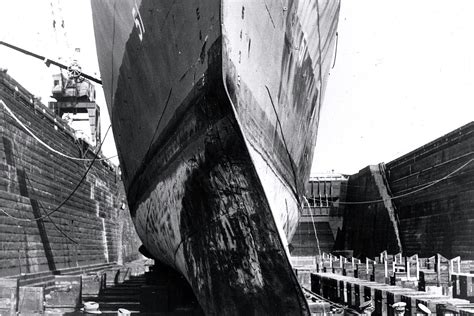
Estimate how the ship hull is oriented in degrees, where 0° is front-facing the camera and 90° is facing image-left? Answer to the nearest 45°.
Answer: approximately 0°
